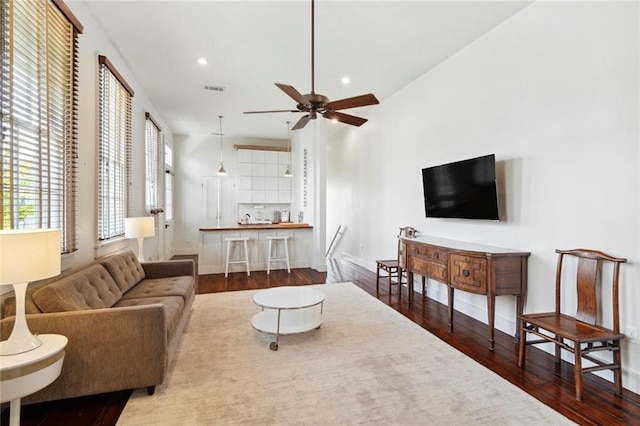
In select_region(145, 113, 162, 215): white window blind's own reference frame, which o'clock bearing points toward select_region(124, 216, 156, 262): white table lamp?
The white table lamp is roughly at 3 o'clock from the white window blind.

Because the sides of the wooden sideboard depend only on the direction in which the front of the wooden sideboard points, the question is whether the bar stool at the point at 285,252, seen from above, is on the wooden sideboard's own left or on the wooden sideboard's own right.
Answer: on the wooden sideboard's own right

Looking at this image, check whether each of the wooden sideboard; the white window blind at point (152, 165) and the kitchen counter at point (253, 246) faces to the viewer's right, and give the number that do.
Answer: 1

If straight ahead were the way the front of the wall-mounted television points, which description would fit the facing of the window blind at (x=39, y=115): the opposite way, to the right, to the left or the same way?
the opposite way

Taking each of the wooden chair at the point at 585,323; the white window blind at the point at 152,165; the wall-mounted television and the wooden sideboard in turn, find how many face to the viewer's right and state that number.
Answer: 1

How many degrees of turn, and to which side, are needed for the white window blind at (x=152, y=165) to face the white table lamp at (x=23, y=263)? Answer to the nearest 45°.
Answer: approximately 90° to its right

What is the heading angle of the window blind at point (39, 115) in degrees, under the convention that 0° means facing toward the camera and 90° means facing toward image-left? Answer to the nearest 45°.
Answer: approximately 315°

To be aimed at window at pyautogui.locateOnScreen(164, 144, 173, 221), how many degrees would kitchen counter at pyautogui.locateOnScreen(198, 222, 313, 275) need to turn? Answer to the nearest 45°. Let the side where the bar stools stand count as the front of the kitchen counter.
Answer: approximately 135° to its right

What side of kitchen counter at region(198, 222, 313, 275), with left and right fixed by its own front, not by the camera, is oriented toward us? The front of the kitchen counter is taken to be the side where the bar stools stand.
front

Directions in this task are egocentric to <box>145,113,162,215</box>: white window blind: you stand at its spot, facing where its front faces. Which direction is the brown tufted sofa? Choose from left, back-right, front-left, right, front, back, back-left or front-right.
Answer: right

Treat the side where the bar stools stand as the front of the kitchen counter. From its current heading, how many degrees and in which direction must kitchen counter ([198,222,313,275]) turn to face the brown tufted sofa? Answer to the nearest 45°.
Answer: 0° — it already faces it

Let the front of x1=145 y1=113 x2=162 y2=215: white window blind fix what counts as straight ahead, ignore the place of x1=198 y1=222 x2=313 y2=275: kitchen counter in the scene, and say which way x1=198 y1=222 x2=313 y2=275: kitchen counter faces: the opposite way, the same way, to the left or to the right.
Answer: to the right

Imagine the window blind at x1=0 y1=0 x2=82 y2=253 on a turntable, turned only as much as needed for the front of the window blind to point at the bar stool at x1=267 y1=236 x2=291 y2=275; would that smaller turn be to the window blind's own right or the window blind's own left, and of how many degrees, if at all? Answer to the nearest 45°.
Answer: approximately 90° to the window blind's own left

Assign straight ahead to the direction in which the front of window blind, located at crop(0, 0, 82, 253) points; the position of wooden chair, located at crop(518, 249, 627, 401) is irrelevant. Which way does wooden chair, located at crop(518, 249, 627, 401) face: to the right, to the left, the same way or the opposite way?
the opposite way

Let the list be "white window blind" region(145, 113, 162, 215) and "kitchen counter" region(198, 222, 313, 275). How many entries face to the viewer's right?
1

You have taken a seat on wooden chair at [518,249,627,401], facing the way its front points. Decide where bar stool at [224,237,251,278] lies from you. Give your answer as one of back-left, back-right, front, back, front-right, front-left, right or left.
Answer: front-right

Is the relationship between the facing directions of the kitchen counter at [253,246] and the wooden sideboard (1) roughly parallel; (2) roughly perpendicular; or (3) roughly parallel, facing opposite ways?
roughly perpendicular

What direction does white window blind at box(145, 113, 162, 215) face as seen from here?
to the viewer's right
